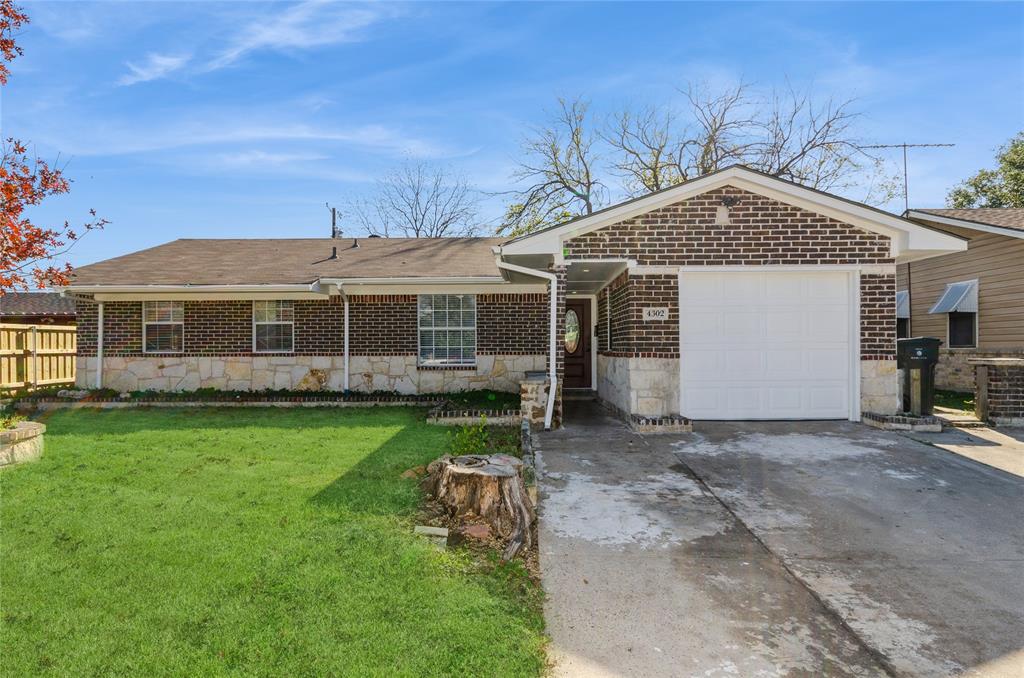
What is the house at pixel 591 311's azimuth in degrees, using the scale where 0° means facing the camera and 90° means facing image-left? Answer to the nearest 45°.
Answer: approximately 0°

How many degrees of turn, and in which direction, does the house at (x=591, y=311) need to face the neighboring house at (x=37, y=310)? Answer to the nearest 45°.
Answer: approximately 135° to its right

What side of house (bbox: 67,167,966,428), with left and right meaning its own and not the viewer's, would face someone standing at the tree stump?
front

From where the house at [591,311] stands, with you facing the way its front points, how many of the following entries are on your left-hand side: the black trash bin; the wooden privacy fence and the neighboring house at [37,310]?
1

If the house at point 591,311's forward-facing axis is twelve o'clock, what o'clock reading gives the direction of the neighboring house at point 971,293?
The neighboring house is roughly at 8 o'clock from the house.

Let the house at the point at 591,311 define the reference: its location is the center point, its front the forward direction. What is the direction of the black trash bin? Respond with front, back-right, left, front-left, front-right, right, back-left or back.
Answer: left

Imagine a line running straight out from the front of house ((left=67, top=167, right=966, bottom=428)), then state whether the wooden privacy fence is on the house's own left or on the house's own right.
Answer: on the house's own right

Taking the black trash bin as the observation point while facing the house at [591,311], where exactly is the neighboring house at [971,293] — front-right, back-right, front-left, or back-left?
back-right
